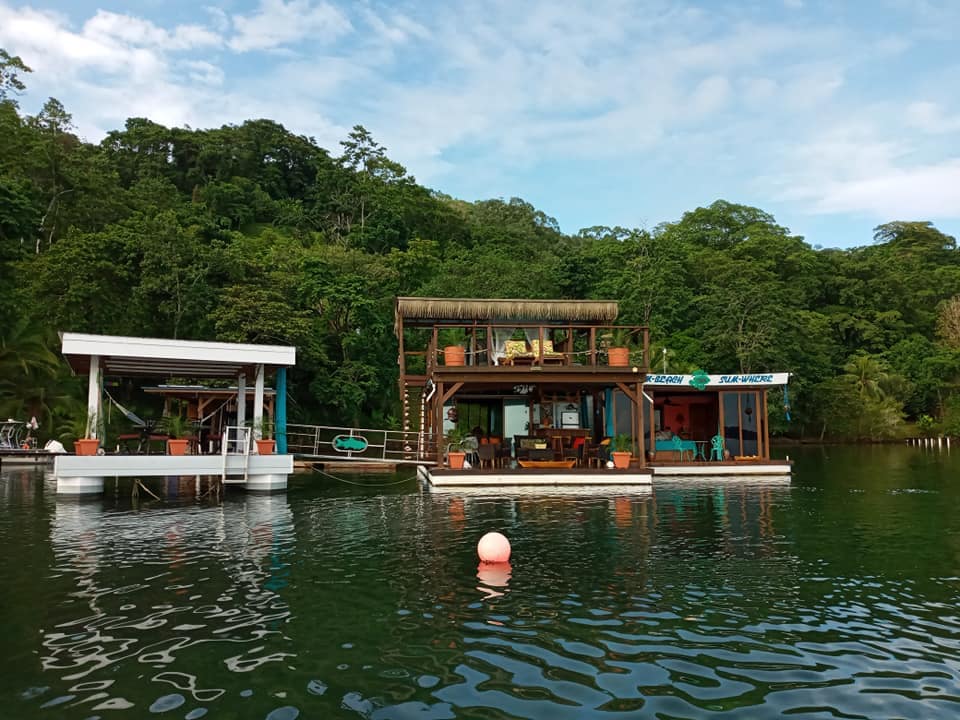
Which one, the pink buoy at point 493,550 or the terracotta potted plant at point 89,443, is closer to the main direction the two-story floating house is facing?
the pink buoy

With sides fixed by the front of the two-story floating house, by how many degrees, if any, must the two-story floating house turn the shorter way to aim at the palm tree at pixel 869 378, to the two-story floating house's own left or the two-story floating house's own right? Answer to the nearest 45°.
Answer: approximately 135° to the two-story floating house's own left

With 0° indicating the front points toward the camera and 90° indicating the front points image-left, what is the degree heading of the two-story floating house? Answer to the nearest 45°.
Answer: approximately 0°

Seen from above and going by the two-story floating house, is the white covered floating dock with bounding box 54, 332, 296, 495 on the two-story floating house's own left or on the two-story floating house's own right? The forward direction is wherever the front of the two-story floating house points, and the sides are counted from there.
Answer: on the two-story floating house's own right

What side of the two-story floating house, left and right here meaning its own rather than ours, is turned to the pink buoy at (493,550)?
front

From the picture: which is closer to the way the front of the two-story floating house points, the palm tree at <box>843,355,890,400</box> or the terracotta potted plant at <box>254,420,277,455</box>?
the terracotta potted plant

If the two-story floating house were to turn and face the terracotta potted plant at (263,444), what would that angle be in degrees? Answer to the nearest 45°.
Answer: approximately 45° to its right

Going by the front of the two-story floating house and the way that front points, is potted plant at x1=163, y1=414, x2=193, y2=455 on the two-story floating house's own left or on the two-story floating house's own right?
on the two-story floating house's own right

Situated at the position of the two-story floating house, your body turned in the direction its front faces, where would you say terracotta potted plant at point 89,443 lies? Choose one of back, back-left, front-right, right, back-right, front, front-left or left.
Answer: front-right

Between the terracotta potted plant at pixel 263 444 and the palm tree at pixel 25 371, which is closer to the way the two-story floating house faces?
the terracotta potted plant

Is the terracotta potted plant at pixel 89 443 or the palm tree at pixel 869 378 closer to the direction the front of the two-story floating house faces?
the terracotta potted plant
